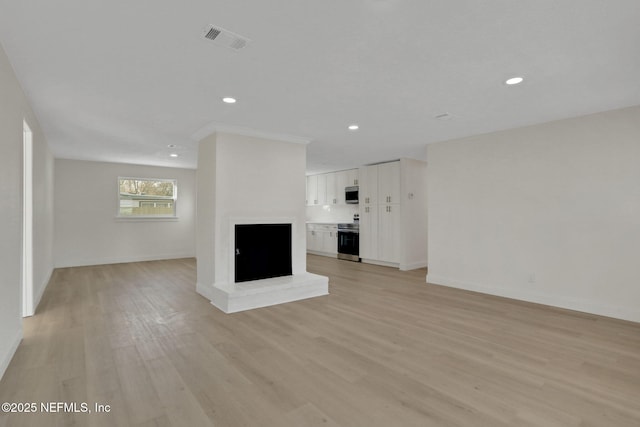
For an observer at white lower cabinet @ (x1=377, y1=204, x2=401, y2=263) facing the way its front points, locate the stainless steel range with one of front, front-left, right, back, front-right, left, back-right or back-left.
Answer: right

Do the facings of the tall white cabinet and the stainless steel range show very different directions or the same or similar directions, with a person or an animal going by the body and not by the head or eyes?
same or similar directions

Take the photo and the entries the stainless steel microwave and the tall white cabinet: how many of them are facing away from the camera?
0

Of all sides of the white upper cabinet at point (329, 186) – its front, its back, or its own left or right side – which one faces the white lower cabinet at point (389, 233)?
left

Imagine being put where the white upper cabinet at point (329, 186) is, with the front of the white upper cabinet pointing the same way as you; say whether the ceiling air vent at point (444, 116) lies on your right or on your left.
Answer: on your left

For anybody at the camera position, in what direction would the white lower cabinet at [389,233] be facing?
facing the viewer and to the left of the viewer

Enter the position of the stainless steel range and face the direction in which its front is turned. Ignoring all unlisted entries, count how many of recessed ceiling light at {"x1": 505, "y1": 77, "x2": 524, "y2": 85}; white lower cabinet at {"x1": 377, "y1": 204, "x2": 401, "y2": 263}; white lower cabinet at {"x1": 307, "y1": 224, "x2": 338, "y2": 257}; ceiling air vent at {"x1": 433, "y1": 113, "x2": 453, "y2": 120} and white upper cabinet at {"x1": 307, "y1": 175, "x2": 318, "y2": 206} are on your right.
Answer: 2

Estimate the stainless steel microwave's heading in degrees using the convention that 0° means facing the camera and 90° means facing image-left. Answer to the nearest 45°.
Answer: approximately 45°

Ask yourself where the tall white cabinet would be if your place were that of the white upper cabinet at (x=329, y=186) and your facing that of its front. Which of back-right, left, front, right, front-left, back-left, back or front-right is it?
left

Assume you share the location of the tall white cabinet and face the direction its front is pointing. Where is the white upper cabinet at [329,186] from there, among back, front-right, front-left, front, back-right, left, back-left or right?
right

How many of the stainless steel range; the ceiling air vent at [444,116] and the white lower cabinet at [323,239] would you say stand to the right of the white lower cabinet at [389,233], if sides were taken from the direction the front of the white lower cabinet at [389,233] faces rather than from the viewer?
2

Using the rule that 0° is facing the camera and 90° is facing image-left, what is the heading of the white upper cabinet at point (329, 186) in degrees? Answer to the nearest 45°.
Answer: approximately 45°

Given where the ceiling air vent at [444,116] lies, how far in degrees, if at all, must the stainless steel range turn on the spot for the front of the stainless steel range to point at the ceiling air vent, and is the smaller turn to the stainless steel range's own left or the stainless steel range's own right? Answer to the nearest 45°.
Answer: approximately 45° to the stainless steel range's own left

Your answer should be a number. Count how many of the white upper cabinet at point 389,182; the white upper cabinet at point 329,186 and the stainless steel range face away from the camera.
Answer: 0
